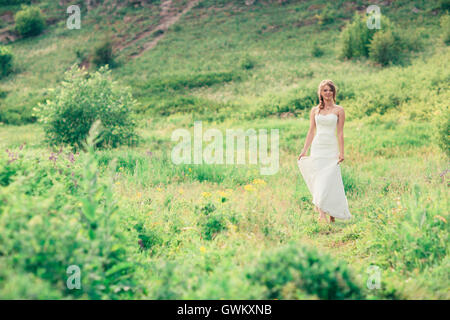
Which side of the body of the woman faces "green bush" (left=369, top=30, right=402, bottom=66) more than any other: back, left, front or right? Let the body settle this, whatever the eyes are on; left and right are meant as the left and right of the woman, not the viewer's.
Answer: back

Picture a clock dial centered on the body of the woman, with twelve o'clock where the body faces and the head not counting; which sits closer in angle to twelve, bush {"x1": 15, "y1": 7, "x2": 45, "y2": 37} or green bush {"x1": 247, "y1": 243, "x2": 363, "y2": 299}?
the green bush

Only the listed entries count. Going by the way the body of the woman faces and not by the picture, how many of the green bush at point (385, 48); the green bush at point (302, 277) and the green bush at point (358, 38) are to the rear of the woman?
2

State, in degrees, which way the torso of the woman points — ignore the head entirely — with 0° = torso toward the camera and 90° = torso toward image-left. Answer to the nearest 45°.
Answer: approximately 0°

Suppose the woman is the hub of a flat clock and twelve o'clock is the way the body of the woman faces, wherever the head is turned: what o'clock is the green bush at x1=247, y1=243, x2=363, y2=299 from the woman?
The green bush is roughly at 12 o'clock from the woman.

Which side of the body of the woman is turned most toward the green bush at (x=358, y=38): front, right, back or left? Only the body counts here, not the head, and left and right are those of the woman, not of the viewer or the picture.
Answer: back

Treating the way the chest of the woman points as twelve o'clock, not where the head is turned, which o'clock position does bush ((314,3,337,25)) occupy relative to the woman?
The bush is roughly at 6 o'clock from the woman.
